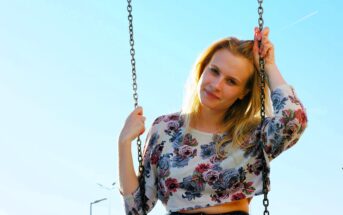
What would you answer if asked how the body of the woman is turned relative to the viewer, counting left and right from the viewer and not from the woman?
facing the viewer
